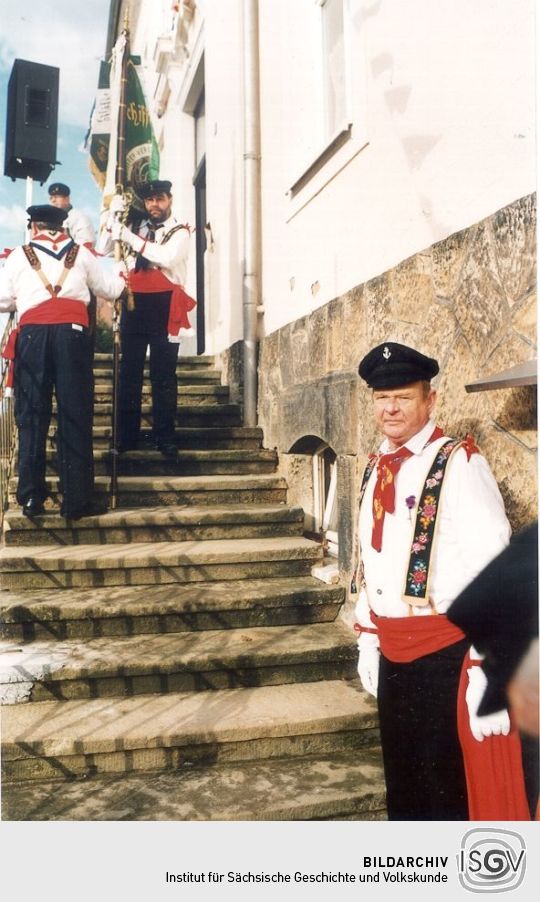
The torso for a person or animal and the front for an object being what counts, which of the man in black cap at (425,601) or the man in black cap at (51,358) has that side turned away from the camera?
the man in black cap at (51,358)

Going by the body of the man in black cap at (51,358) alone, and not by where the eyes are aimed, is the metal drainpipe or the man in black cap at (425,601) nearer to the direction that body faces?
the metal drainpipe

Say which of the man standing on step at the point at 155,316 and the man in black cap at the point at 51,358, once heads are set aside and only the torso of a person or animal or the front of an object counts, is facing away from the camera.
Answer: the man in black cap

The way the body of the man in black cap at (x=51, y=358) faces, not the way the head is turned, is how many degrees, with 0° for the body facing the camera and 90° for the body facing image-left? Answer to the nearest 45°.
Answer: approximately 180°

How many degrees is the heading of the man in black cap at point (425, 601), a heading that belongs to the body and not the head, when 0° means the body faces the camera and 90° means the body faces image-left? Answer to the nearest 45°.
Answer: approximately 45°
